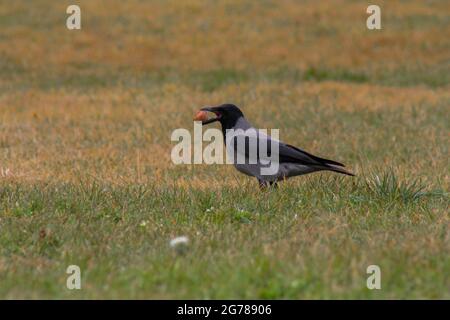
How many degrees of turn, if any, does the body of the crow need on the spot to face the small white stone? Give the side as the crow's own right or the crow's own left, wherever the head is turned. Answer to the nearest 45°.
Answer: approximately 90° to the crow's own left

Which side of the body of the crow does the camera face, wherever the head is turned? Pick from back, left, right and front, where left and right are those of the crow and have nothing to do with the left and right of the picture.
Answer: left
